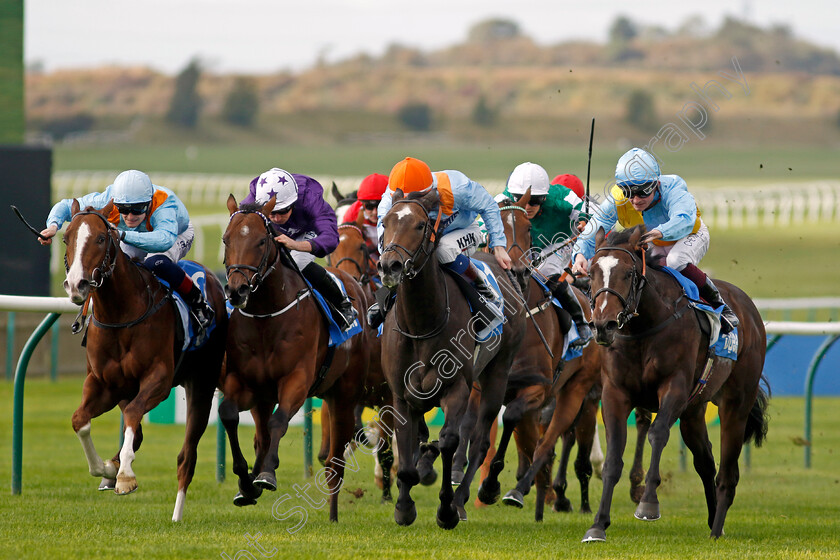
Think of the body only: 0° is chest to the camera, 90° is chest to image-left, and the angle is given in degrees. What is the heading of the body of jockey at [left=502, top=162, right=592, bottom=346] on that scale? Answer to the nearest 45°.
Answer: approximately 45°

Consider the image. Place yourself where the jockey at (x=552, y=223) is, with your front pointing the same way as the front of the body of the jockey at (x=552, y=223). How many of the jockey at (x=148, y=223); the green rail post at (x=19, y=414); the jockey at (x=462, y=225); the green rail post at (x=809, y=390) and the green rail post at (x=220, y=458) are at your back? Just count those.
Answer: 1

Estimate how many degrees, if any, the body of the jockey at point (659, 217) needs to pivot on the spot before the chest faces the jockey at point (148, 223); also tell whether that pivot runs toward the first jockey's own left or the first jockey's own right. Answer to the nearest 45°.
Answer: approximately 45° to the first jockey's own right

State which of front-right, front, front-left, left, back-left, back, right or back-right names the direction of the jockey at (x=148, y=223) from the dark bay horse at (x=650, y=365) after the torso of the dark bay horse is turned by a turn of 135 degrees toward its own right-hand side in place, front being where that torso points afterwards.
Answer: left

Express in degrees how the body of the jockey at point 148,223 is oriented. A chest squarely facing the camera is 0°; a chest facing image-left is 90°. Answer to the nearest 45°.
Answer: approximately 45°

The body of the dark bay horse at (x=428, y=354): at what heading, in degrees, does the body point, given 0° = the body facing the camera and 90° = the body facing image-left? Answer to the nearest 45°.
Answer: approximately 45°

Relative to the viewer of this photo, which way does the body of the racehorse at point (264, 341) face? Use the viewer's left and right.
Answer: facing the viewer and to the left of the viewer
